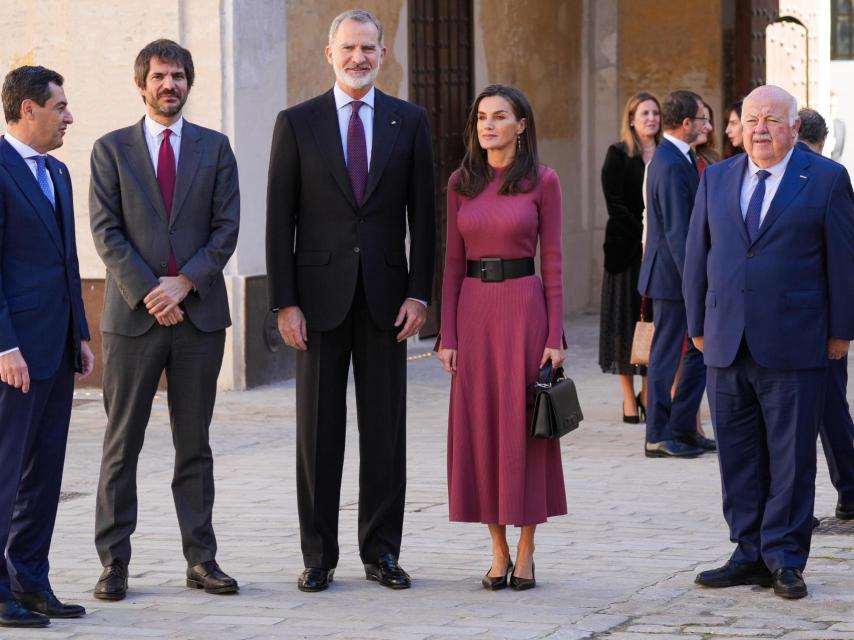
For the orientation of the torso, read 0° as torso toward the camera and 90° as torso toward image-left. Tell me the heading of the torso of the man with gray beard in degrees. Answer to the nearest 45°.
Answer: approximately 0°

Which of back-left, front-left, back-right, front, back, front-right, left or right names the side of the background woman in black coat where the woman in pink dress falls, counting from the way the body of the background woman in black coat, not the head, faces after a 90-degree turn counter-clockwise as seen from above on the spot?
back-right

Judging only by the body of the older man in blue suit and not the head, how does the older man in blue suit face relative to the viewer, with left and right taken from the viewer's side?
facing the viewer and to the left of the viewer

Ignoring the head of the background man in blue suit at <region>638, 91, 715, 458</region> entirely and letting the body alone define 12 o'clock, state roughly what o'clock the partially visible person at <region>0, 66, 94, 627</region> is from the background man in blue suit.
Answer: The partially visible person is roughly at 4 o'clock from the background man in blue suit.

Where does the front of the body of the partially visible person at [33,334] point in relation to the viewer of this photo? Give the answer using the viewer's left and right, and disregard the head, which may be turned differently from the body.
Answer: facing the viewer and to the right of the viewer

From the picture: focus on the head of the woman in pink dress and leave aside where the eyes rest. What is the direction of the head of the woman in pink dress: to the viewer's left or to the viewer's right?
to the viewer's left

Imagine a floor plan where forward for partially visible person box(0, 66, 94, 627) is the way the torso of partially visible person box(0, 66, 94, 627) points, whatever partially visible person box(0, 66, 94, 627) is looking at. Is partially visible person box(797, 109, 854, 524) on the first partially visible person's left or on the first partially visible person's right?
on the first partially visible person's left

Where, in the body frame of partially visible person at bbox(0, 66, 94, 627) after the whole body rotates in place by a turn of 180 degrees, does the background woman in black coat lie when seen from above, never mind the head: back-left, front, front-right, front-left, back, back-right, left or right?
right

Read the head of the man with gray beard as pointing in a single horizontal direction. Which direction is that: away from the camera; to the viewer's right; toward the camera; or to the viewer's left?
toward the camera

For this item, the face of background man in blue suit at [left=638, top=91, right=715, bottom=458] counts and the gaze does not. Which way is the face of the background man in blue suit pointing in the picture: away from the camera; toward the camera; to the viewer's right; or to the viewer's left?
to the viewer's right

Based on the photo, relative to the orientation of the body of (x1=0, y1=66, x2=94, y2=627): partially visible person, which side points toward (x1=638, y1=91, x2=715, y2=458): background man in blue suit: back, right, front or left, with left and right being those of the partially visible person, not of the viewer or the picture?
left

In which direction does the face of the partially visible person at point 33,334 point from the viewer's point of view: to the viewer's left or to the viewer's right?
to the viewer's right

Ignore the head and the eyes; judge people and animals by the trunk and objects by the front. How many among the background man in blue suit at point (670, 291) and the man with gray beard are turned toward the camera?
1
